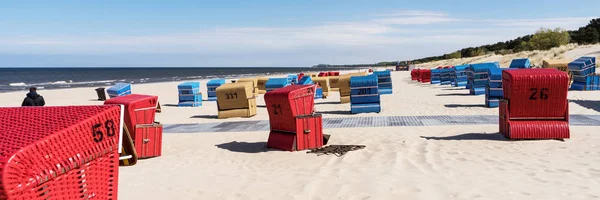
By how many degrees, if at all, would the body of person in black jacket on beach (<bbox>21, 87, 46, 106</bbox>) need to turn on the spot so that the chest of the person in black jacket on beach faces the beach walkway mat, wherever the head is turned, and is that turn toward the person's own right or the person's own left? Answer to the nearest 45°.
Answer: approximately 90° to the person's own right

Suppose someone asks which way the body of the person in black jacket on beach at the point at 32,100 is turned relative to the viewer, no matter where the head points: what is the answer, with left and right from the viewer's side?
facing away from the viewer
